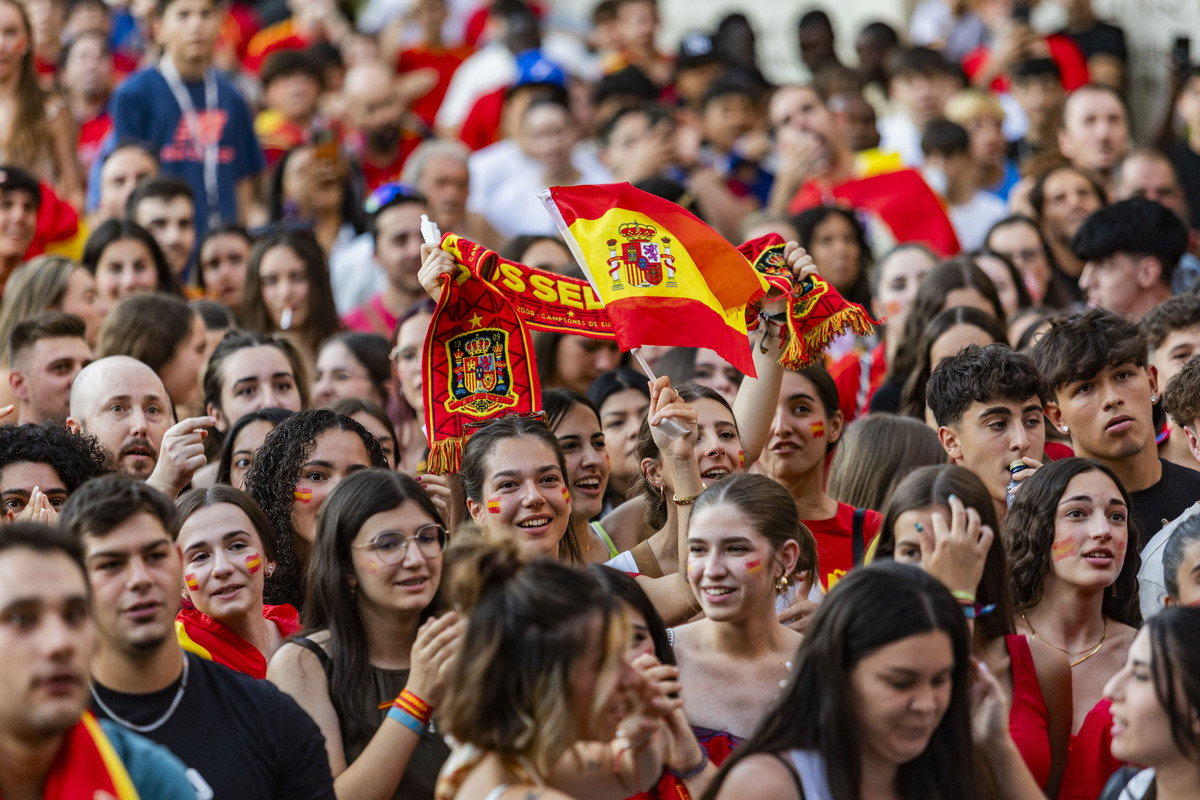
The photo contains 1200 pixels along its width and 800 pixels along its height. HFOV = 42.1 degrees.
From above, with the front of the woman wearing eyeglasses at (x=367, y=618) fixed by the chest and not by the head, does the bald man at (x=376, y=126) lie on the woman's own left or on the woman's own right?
on the woman's own left

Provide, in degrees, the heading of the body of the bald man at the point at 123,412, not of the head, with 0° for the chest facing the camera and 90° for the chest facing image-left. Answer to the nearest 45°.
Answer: approximately 315°

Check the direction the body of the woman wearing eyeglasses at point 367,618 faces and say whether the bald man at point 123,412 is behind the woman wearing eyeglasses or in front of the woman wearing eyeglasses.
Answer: behind

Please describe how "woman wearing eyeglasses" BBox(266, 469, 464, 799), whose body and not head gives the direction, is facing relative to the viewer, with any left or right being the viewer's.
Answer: facing the viewer and to the right of the viewer

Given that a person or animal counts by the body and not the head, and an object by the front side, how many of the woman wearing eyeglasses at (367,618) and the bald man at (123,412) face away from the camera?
0

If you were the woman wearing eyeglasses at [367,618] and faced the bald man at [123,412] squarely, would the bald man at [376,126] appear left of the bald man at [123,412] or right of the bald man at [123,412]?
right

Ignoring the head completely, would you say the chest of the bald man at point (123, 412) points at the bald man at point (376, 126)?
no

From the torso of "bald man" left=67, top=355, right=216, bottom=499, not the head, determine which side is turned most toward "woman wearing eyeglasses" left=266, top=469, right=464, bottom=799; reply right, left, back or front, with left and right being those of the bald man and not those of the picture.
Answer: front

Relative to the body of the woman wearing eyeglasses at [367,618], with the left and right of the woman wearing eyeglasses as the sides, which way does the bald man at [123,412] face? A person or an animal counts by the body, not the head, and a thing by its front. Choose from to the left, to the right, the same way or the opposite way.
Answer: the same way

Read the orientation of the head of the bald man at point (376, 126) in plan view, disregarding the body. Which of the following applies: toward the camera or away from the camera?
toward the camera

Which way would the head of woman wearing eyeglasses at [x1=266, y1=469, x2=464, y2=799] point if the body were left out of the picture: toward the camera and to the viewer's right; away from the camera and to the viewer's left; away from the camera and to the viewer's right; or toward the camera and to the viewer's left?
toward the camera and to the viewer's right
